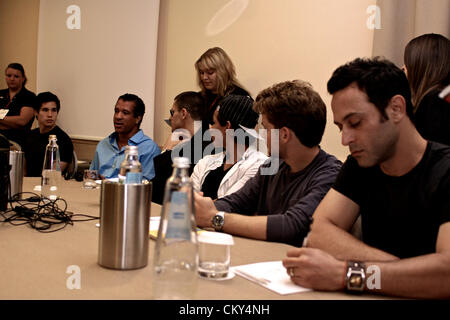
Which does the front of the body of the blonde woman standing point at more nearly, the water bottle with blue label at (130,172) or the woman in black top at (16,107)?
the water bottle with blue label

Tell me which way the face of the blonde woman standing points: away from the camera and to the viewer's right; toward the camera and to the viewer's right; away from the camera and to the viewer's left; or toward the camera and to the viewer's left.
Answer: toward the camera and to the viewer's left

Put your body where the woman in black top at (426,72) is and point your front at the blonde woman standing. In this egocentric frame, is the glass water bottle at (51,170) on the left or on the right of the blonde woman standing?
left

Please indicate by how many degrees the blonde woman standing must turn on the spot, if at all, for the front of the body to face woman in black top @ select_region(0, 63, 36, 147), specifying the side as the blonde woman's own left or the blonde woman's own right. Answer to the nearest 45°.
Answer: approximately 90° to the blonde woman's own right

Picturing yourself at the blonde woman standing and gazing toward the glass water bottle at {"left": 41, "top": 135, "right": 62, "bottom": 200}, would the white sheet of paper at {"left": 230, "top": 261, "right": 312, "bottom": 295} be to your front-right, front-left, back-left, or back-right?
front-left

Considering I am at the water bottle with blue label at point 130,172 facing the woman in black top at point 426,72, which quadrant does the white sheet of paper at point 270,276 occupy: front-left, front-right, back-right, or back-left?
front-right

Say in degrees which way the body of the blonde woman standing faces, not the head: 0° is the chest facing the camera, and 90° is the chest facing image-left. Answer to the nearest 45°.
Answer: approximately 45°

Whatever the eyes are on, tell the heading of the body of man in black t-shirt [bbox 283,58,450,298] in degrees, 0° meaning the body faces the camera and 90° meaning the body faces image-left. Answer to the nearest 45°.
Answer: approximately 45°

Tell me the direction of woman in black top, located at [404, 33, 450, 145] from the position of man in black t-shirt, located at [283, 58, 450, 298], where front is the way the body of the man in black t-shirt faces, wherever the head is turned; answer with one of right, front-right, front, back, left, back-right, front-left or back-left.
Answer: back-right

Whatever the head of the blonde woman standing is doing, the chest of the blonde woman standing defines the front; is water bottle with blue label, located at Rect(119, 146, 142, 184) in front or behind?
in front

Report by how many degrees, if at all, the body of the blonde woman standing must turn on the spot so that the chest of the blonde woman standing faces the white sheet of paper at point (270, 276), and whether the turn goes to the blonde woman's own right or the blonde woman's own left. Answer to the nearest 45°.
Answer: approximately 45° to the blonde woman's own left

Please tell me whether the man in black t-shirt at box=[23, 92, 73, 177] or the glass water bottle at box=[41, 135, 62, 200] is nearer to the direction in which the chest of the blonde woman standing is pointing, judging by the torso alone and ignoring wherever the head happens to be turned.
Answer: the glass water bottle
